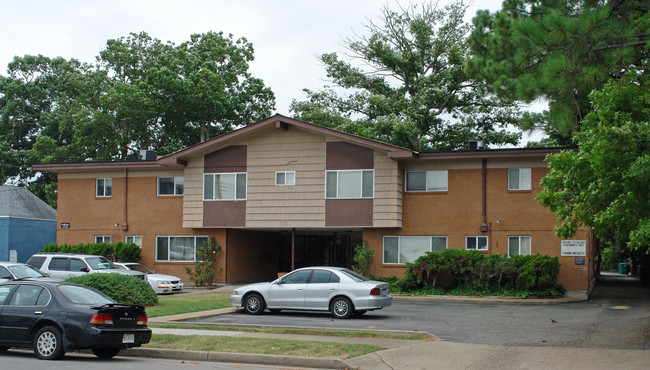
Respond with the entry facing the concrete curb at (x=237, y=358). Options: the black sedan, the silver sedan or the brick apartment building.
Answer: the brick apartment building

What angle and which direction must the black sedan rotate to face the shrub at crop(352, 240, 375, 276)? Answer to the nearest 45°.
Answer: approximately 90° to its right

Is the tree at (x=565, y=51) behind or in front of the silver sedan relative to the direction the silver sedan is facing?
behind

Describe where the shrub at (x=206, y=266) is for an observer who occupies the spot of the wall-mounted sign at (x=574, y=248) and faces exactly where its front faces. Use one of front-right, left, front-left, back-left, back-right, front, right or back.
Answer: right

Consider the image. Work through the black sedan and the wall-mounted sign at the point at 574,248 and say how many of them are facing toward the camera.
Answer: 1

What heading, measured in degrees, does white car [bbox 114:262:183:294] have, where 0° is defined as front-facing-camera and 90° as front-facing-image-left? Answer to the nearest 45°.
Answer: approximately 315°

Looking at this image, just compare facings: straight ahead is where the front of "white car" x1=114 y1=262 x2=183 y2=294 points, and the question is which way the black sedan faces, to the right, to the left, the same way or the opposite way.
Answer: the opposite way

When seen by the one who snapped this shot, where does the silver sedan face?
facing away from the viewer and to the left of the viewer

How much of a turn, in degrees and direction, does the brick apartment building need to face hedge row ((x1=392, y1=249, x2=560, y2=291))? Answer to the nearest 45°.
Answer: approximately 45° to its left

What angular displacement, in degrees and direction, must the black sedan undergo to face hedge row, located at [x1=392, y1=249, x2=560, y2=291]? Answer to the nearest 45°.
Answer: approximately 90° to its right

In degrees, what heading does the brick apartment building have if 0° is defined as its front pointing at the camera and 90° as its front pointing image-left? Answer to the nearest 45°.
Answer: approximately 0°

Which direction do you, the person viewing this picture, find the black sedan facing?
facing away from the viewer and to the left of the viewer
